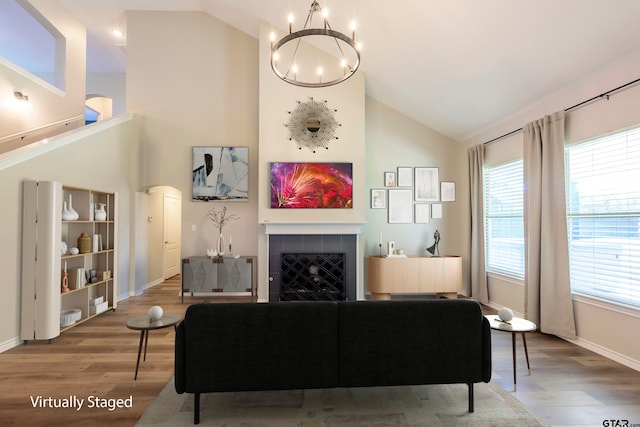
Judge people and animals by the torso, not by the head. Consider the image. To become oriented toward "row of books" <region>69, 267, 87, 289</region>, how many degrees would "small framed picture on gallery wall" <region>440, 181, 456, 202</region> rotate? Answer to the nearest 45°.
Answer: approximately 45° to its right

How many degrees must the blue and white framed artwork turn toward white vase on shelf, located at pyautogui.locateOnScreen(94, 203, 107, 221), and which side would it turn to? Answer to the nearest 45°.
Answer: approximately 45° to its right

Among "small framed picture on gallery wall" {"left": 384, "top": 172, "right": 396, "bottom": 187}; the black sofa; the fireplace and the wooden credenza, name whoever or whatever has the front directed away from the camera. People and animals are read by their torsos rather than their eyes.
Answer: the black sofa

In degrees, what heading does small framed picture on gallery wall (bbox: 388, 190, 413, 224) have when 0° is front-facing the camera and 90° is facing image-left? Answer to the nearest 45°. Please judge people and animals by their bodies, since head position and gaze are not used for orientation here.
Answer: approximately 0°

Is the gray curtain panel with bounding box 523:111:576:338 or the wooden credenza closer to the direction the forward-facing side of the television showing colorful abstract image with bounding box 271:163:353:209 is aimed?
the gray curtain panel

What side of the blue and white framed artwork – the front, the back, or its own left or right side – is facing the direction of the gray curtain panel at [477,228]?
left

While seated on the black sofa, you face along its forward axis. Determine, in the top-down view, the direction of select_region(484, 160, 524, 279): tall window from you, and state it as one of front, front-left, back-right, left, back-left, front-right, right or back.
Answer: front-right

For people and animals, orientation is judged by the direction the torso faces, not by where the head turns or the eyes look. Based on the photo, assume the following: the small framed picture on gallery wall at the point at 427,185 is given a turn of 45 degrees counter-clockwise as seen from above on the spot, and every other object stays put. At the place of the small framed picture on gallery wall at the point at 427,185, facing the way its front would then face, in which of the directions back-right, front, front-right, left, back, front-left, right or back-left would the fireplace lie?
right

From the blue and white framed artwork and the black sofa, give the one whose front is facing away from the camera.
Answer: the black sofa

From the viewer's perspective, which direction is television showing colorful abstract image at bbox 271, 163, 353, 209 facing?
toward the camera

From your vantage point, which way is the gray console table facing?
toward the camera

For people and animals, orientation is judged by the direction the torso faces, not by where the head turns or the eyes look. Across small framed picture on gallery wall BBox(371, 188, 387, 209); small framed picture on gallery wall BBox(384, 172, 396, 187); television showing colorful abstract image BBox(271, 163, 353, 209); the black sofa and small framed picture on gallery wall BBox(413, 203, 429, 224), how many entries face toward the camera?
4

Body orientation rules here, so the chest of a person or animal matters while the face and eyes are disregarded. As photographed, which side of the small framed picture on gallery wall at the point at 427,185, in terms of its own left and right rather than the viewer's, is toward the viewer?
front
